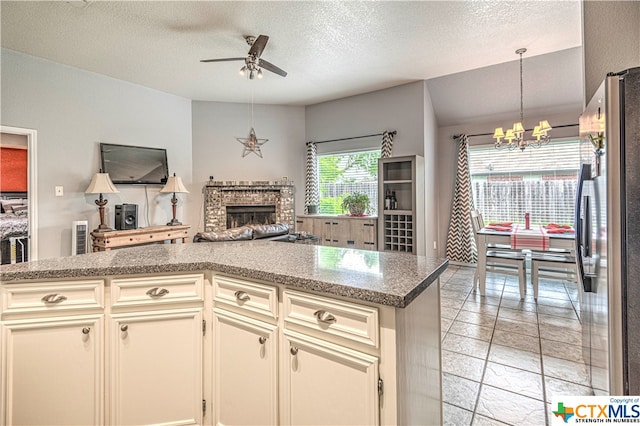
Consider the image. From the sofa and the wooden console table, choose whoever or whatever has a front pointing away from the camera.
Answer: the sofa

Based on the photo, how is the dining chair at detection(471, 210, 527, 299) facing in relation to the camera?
to the viewer's right

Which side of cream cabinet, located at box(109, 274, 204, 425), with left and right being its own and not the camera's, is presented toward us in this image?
front

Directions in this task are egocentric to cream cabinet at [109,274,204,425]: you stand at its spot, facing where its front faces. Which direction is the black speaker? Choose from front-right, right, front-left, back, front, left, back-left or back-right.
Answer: back

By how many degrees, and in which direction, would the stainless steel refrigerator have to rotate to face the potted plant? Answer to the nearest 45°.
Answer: approximately 90° to its right

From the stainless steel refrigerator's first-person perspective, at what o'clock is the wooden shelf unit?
The wooden shelf unit is roughly at 3 o'clock from the stainless steel refrigerator.

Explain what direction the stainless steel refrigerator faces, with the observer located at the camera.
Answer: facing the viewer and to the left of the viewer

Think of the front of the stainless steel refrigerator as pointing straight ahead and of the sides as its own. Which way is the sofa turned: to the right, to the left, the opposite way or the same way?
to the right

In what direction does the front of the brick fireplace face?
toward the camera

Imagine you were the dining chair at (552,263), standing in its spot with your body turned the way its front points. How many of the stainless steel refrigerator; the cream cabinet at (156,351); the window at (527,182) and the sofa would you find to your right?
1

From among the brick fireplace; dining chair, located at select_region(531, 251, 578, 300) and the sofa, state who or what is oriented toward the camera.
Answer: the brick fireplace

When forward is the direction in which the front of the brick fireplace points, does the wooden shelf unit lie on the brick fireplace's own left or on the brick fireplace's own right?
on the brick fireplace's own left
